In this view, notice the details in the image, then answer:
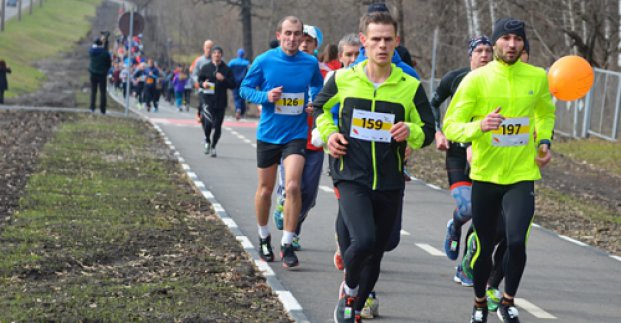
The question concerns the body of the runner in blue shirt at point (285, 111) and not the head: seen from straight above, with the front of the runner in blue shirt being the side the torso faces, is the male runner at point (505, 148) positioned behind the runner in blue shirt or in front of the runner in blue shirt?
in front

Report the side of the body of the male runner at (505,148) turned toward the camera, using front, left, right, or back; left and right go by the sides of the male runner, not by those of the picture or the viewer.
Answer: front

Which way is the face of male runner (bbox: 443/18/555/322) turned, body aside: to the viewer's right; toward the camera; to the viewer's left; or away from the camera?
toward the camera

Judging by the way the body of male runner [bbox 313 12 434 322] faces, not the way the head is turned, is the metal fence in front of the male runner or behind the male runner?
behind

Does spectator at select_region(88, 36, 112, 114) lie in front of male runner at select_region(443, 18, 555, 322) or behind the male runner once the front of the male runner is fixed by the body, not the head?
behind

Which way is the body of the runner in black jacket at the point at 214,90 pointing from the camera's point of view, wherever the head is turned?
toward the camera

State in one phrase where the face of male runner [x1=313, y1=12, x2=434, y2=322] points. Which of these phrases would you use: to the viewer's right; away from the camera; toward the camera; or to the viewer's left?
toward the camera

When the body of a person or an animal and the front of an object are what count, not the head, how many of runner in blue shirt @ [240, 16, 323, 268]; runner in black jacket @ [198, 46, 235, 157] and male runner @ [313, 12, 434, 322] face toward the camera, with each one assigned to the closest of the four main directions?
3

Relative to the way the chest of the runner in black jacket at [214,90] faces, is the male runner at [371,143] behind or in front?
in front

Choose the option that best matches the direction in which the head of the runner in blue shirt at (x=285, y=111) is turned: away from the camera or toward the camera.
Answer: toward the camera

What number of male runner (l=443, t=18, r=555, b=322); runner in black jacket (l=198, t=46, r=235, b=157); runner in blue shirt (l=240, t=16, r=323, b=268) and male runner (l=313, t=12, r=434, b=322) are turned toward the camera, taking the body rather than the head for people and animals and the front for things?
4

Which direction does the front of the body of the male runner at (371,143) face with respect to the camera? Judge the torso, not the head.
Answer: toward the camera

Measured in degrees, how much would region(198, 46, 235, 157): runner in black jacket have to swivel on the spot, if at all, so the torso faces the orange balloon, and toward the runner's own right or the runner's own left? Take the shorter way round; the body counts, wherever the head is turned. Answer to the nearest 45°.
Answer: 0° — they already face it

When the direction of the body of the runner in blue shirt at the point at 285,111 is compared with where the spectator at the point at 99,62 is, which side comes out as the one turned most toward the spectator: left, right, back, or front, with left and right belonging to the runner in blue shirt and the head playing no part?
back

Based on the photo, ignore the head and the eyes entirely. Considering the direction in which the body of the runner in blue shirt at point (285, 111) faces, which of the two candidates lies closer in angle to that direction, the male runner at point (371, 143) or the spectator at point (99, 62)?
the male runner
